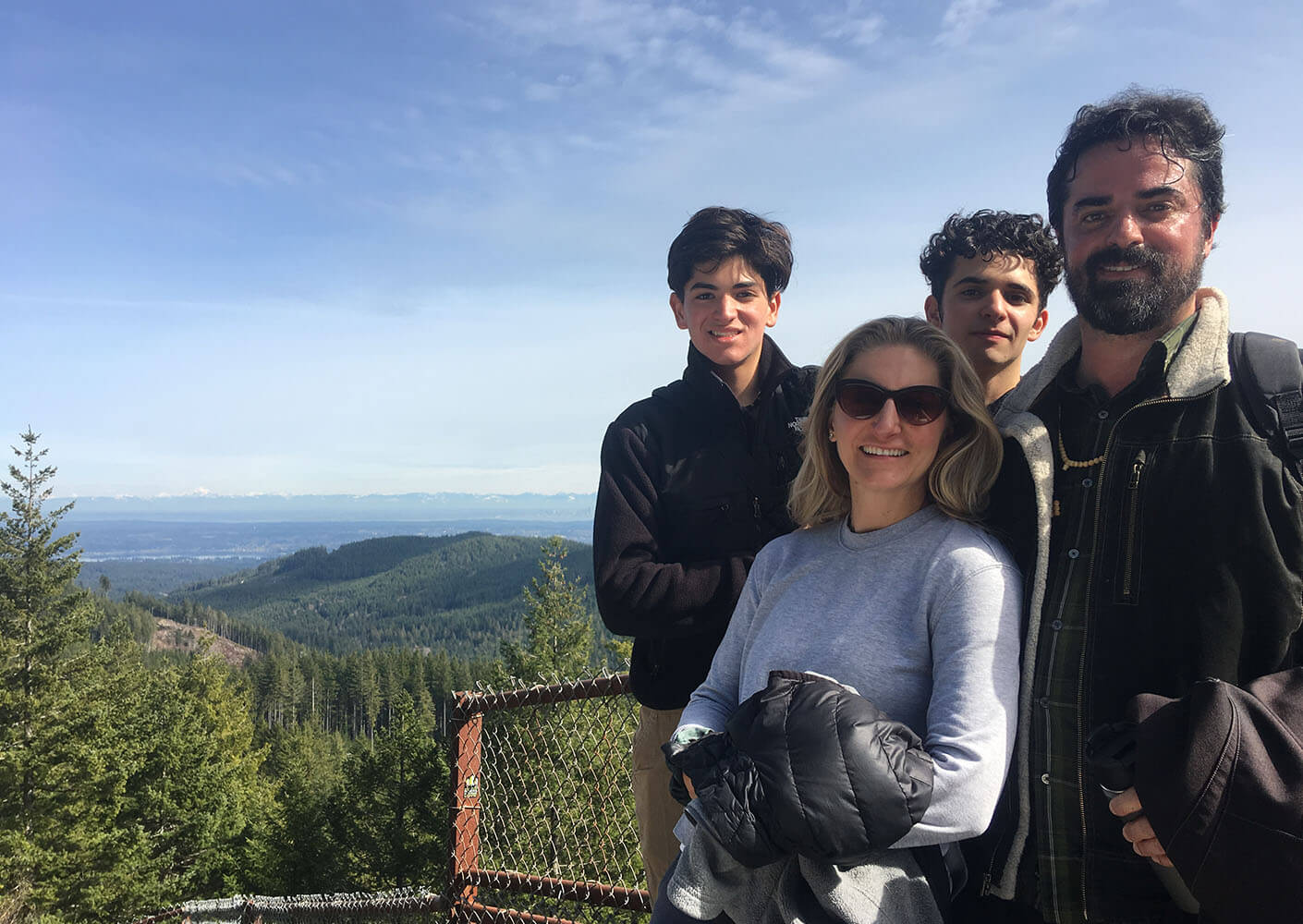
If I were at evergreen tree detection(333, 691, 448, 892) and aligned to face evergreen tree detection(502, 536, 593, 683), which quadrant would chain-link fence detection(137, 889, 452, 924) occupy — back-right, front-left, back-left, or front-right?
back-right

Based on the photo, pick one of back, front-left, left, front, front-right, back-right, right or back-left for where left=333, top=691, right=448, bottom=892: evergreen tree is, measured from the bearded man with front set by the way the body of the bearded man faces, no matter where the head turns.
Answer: right

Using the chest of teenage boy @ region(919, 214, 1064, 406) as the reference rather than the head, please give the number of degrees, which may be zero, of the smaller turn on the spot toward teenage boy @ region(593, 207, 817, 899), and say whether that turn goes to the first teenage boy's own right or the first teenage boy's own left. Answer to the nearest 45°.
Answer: approximately 45° to the first teenage boy's own right

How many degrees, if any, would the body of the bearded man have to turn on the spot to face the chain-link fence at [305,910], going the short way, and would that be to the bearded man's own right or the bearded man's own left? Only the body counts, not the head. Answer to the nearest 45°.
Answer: approximately 90° to the bearded man's own right

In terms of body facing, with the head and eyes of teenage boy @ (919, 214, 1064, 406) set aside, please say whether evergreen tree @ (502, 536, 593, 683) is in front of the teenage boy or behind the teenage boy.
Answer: behind

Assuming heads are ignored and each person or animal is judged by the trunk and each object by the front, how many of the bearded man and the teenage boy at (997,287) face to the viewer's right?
0
